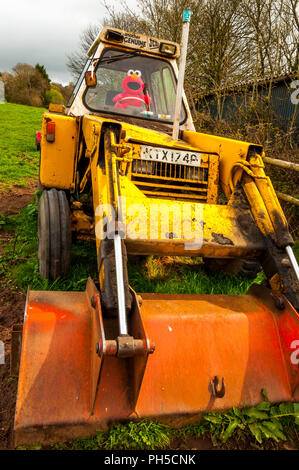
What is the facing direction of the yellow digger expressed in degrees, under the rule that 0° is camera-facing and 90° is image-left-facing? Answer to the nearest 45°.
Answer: approximately 0°
